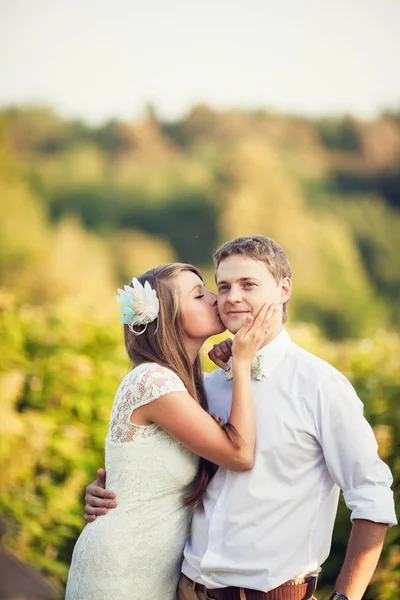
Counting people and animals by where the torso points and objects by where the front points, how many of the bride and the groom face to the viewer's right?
1

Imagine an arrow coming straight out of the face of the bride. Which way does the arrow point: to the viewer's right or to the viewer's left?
to the viewer's right

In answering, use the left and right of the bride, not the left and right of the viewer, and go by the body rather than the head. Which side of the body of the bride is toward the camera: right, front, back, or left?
right

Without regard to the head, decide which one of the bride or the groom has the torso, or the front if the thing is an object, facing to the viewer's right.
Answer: the bride

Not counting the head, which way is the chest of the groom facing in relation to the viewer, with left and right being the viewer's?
facing the viewer and to the left of the viewer
